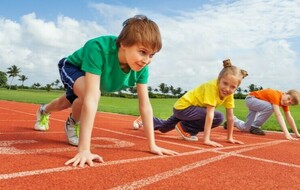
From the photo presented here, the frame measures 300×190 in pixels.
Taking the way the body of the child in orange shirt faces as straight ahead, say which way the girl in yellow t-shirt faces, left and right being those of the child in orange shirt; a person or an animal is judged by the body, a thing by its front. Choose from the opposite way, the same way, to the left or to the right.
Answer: the same way

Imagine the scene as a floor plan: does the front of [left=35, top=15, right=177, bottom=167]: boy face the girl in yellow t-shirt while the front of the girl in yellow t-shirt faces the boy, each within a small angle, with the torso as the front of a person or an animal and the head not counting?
no

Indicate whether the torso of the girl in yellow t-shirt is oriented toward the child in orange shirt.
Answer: no

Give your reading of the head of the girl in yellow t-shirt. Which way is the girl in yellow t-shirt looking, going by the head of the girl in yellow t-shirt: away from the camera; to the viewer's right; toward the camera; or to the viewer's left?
toward the camera

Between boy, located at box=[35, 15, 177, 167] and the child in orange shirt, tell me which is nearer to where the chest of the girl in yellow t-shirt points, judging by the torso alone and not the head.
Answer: the boy

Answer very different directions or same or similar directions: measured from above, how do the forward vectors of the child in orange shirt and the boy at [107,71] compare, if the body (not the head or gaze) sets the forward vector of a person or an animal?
same or similar directions

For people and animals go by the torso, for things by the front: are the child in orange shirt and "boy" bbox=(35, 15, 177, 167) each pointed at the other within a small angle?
no

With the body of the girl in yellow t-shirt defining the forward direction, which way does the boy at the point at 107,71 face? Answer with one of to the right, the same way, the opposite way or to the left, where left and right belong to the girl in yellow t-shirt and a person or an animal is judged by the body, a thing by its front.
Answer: the same way
